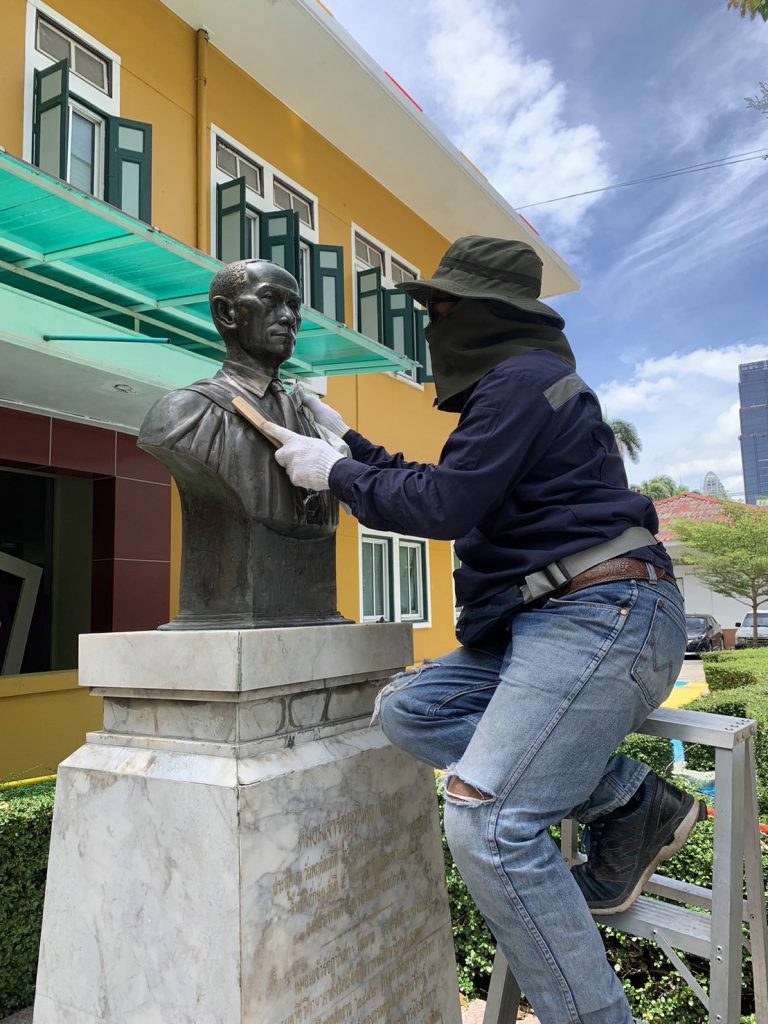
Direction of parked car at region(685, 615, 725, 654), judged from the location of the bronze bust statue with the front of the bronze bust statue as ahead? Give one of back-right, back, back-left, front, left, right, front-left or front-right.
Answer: left

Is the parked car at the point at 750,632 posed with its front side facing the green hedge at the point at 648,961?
yes

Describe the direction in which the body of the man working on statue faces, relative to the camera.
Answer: to the viewer's left

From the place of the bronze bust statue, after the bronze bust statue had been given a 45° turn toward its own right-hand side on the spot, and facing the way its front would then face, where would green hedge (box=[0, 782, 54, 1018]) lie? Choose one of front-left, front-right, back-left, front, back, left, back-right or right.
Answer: back-right

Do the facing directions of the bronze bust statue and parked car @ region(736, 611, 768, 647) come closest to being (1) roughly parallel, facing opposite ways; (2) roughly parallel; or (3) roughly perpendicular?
roughly perpendicular

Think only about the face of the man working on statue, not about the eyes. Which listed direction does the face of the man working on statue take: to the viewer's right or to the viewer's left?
to the viewer's left

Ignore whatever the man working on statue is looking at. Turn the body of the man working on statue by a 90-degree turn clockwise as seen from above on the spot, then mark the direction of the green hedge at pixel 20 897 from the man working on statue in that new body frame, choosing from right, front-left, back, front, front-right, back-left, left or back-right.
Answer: front-left

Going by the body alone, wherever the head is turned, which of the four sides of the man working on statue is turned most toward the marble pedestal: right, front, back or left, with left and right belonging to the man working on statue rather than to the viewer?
front

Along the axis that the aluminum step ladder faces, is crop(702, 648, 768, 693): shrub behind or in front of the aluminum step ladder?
behind

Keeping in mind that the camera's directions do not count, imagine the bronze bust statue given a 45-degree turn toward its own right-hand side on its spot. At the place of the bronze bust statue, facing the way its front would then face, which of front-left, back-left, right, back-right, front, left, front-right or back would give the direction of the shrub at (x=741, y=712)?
back-left

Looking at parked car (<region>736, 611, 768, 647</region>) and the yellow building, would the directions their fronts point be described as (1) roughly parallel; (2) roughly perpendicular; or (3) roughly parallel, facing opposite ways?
roughly perpendicular

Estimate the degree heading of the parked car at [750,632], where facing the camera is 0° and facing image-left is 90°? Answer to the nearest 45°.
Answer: approximately 0°

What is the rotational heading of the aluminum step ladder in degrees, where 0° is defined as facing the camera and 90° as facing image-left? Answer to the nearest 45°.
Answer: approximately 45°

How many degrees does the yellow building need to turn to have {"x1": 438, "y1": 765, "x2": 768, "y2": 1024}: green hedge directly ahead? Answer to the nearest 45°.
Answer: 0° — it already faces it

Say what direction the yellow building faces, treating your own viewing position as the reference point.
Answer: facing the viewer and to the right of the viewer
